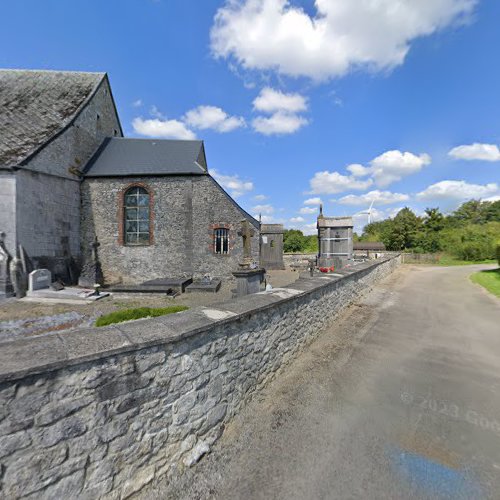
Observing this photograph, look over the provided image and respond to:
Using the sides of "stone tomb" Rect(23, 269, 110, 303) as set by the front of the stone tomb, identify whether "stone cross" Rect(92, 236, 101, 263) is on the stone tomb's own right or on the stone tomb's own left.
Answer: on the stone tomb's own left

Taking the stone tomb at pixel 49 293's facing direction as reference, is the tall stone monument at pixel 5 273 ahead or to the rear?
to the rear

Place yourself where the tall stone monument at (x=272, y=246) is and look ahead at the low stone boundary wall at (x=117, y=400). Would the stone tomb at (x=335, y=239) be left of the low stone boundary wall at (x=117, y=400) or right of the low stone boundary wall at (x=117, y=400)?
left

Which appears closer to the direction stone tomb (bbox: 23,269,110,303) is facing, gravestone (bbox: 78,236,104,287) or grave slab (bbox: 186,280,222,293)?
the grave slab

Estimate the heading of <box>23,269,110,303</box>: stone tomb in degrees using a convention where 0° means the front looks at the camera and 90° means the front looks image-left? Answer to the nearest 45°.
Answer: approximately 315°
